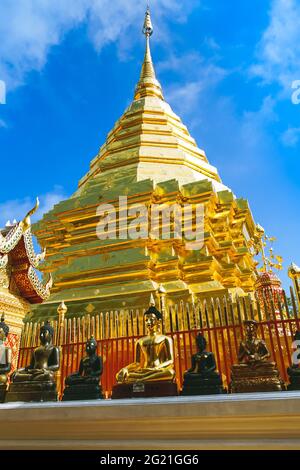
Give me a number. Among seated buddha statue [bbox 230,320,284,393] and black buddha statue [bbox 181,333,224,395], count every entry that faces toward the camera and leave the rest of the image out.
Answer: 2

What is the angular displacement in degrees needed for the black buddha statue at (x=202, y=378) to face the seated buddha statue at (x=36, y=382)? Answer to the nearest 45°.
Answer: approximately 90° to its right

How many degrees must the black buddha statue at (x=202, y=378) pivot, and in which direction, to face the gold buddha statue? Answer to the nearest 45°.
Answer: approximately 135° to its right

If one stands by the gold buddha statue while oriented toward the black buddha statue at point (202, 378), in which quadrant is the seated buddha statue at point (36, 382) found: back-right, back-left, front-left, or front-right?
back-right

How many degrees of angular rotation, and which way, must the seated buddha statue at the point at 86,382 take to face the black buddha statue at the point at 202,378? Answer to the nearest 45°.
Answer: approximately 90° to its left

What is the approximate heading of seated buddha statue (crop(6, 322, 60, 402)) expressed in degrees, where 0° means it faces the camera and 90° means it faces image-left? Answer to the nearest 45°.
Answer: approximately 45°

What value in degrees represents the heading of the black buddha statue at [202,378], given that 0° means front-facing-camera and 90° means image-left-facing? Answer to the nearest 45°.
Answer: approximately 0°

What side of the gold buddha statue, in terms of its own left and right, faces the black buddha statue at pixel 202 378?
left
